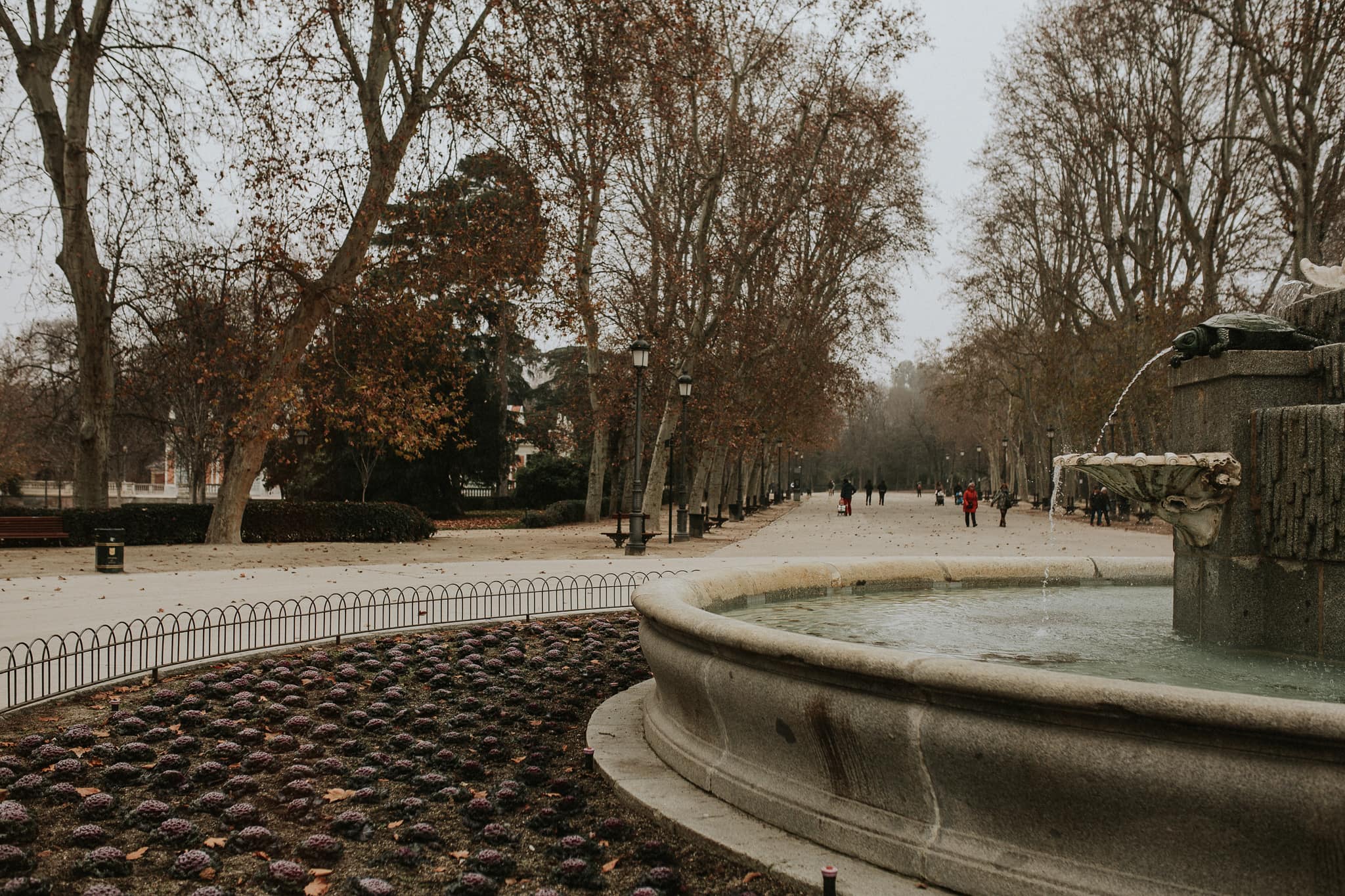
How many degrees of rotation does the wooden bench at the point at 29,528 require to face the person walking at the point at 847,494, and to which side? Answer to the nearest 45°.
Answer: approximately 90° to its left

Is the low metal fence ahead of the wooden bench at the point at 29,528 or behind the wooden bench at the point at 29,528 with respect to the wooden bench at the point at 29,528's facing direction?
ahead

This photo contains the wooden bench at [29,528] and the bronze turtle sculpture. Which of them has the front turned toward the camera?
the wooden bench

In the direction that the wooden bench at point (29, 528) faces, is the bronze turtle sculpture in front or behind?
in front

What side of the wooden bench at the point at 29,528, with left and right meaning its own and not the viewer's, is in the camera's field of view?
front

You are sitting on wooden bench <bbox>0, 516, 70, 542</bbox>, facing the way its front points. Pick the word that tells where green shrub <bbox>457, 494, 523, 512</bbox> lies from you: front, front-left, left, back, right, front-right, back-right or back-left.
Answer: back-left

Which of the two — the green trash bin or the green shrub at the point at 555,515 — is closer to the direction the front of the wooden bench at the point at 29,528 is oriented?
the green trash bin

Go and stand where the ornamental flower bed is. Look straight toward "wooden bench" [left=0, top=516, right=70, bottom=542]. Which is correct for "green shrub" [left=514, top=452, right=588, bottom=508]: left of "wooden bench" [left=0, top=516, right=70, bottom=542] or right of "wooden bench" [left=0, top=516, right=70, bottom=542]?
right

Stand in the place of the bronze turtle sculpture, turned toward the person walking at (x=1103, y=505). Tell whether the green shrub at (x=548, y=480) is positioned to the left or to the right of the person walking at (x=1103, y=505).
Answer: left

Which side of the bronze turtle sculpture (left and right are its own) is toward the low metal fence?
front

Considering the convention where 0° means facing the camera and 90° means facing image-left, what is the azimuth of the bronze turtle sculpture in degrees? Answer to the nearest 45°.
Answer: approximately 90°

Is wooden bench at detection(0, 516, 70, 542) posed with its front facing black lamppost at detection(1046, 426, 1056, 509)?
no

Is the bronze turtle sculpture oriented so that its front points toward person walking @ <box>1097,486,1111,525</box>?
no

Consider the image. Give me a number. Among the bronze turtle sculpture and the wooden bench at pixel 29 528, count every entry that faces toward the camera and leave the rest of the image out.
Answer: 1

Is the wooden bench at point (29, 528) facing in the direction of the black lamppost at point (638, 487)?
no
